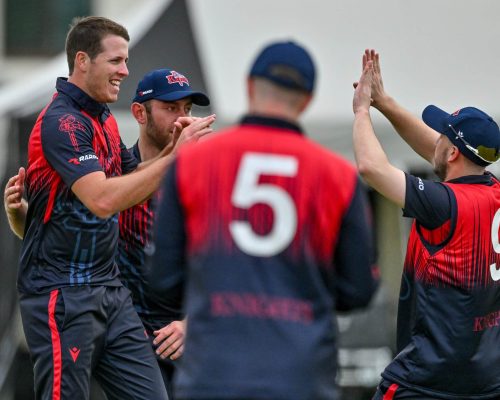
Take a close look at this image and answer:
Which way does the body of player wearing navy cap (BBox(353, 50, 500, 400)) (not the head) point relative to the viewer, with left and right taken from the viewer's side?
facing away from the viewer and to the left of the viewer

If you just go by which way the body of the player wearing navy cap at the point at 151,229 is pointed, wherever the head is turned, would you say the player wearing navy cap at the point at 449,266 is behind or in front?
in front

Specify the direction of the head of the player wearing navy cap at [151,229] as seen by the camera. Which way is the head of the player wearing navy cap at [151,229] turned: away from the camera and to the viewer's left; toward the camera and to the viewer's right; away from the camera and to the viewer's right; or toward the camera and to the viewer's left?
toward the camera and to the viewer's right

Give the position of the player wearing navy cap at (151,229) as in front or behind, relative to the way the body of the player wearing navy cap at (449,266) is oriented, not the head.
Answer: in front

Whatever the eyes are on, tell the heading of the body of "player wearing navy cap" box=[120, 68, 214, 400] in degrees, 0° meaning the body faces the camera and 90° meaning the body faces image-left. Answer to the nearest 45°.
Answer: approximately 315°

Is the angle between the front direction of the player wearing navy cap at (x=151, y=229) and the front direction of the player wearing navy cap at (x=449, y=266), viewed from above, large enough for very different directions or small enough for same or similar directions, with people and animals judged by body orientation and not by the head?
very different directions
